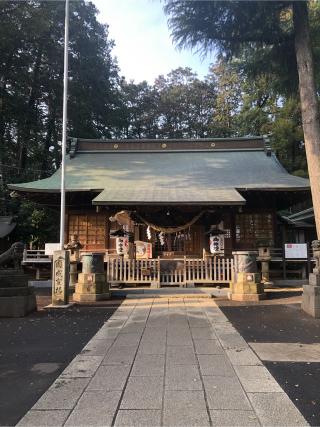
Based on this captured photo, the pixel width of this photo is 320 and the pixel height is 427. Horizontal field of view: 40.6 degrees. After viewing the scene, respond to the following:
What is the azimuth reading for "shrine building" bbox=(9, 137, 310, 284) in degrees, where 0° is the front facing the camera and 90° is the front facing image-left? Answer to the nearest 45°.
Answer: approximately 0°

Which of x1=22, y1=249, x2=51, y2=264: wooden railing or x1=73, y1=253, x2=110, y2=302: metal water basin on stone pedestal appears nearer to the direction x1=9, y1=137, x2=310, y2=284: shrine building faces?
the metal water basin on stone pedestal

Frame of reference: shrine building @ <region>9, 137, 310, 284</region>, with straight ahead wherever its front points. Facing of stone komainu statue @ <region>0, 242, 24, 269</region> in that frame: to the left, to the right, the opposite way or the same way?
to the left

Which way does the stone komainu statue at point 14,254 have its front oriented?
to the viewer's right

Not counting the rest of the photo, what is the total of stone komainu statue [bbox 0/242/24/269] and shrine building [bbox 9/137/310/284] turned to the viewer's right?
1

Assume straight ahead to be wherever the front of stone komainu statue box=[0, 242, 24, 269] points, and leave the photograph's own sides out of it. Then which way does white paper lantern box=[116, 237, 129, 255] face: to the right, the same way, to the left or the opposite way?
to the right

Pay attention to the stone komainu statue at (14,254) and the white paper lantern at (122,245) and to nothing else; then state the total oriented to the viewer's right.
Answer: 1

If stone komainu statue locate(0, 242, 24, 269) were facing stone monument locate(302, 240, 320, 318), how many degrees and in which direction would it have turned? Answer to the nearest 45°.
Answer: approximately 45° to its right

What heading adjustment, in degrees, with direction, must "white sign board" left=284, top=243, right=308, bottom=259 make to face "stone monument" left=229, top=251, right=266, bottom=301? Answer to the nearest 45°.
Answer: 0° — it already faces it

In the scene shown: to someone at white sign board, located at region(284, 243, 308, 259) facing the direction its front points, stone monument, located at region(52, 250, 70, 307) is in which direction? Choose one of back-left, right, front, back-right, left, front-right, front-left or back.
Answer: front-right
